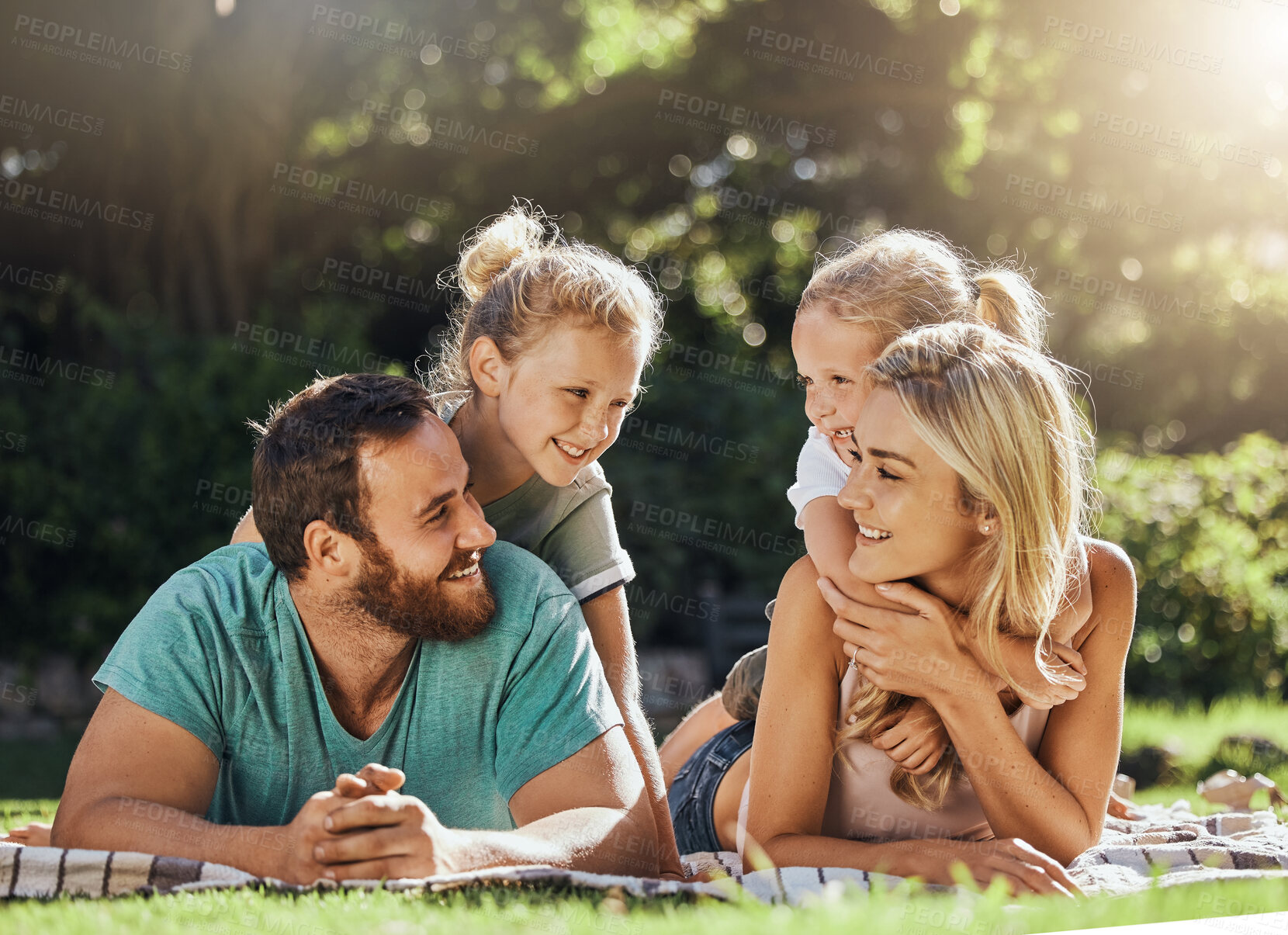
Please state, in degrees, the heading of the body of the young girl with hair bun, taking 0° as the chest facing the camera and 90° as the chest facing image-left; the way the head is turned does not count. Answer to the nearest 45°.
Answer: approximately 315°

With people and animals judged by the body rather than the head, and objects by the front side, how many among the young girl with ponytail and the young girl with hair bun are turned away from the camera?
0

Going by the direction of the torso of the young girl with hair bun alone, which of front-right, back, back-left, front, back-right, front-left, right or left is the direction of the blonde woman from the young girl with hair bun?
front

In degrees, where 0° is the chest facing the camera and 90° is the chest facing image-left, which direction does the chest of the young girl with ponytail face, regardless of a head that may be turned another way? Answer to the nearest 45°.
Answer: approximately 45°

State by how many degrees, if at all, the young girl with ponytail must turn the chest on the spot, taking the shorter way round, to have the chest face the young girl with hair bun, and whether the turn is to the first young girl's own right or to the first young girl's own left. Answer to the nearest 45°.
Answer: approximately 45° to the first young girl's own right

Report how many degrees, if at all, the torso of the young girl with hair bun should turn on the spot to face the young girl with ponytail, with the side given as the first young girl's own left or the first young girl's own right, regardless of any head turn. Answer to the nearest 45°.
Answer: approximately 45° to the first young girl's own left

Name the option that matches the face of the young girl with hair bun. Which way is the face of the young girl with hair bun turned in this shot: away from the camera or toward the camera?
toward the camera

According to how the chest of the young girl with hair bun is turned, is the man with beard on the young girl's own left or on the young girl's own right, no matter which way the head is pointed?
on the young girl's own right
